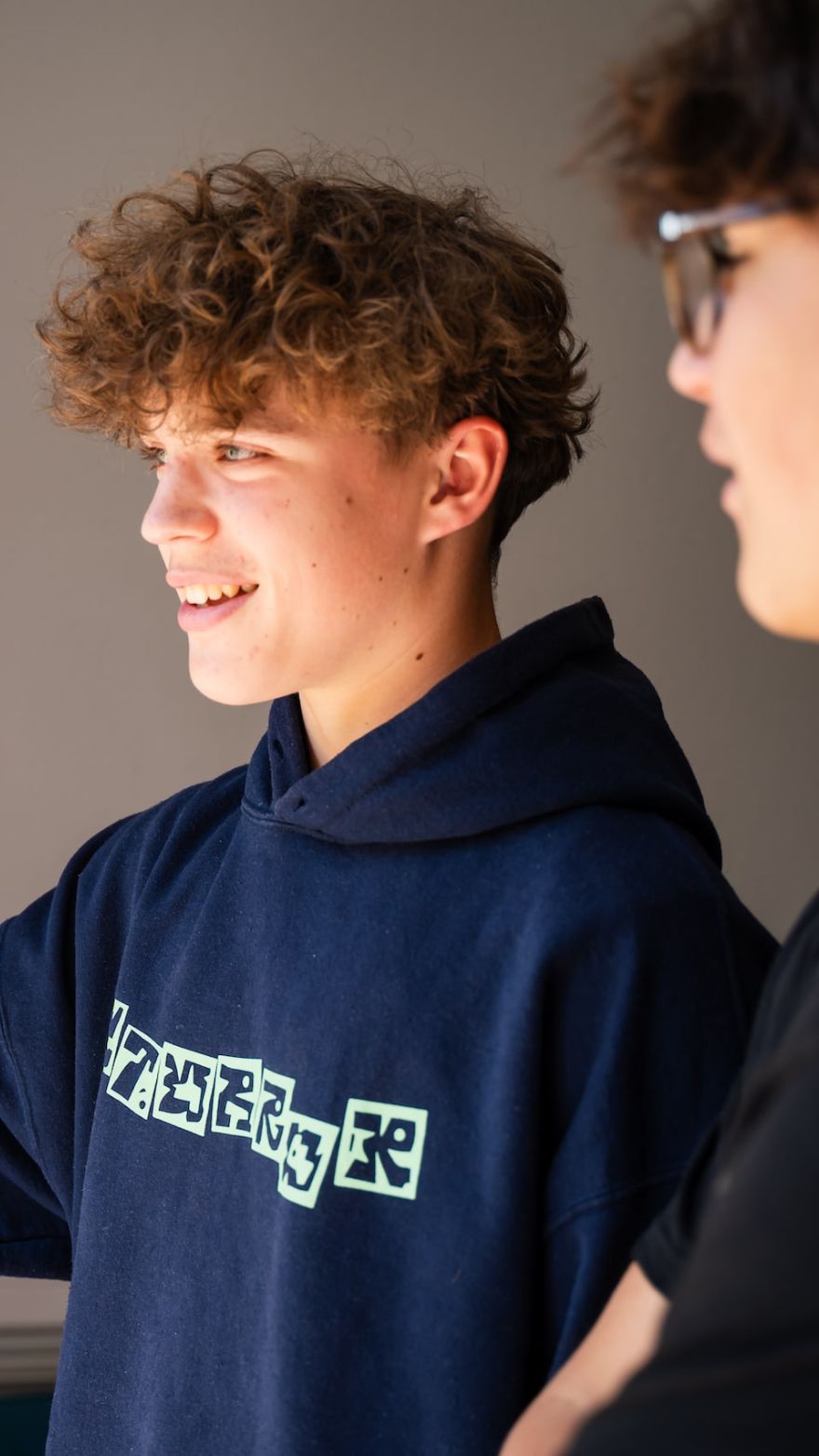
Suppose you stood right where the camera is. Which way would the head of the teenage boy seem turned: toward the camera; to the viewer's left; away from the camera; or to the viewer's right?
to the viewer's left

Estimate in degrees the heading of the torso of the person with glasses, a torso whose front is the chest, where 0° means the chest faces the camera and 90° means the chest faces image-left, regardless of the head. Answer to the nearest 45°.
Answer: approximately 90°

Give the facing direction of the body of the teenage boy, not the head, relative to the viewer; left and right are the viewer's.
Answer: facing the viewer and to the left of the viewer

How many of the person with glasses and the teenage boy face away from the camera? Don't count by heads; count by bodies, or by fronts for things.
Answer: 0
